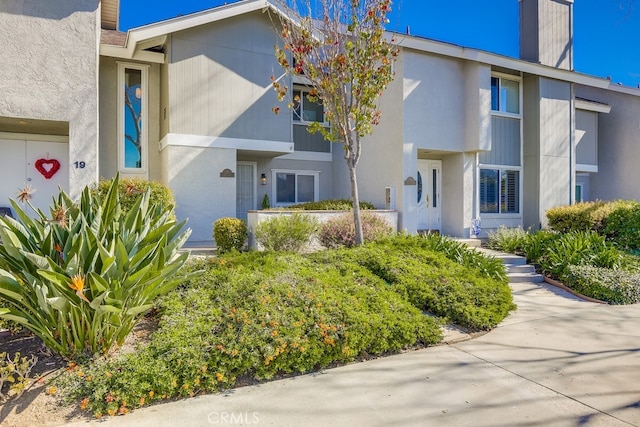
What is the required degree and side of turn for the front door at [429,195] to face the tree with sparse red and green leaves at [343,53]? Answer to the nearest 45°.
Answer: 0° — it already faces it

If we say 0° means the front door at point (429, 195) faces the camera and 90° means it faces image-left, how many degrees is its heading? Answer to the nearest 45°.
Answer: approximately 0°

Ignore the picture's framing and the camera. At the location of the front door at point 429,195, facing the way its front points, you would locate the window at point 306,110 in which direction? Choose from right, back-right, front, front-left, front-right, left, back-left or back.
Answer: right

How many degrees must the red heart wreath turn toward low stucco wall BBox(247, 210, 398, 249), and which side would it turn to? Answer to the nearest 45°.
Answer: approximately 45° to its left

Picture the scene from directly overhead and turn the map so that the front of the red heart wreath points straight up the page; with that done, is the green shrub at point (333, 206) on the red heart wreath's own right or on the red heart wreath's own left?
on the red heart wreath's own left

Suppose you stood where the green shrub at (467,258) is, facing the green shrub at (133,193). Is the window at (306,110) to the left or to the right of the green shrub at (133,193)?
right

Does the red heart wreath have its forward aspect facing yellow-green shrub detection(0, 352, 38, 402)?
yes

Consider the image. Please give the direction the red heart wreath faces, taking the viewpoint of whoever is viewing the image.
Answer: facing the viewer

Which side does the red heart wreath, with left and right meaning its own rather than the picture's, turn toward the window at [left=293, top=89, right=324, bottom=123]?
left

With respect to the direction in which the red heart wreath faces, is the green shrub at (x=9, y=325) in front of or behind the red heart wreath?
in front

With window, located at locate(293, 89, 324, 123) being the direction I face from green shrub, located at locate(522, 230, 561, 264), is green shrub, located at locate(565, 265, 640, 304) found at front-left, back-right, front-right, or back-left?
back-left

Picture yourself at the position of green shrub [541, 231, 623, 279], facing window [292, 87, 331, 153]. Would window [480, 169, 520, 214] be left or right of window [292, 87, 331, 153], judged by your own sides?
right

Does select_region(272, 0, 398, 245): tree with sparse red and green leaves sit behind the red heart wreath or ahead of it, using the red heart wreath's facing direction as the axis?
ahead

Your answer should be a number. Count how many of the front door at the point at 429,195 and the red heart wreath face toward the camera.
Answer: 2

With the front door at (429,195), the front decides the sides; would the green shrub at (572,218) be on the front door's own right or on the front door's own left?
on the front door's own left
